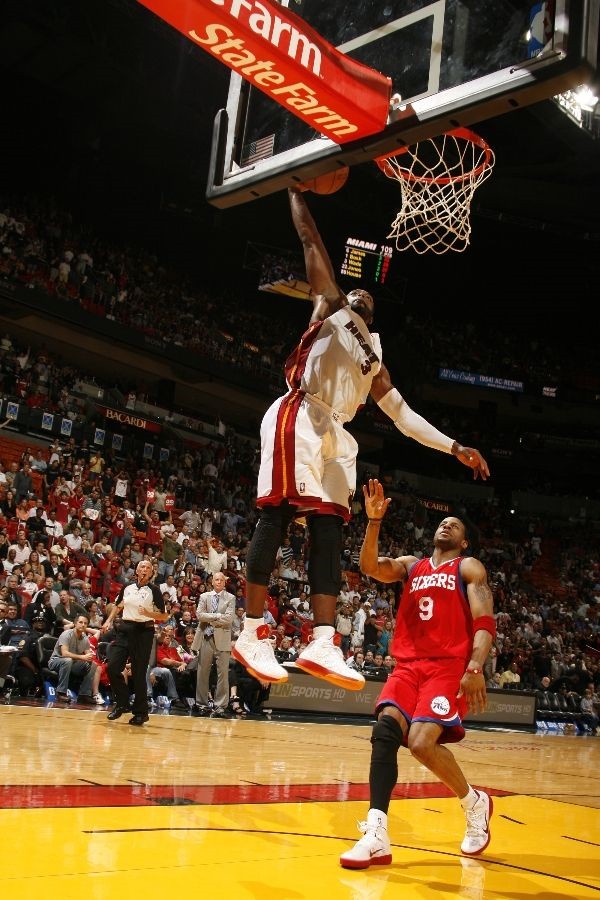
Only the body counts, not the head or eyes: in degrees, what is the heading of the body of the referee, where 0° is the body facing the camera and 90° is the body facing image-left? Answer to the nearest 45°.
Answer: approximately 0°

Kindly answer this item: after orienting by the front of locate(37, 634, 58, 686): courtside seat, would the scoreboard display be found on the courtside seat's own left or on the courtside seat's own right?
on the courtside seat's own left

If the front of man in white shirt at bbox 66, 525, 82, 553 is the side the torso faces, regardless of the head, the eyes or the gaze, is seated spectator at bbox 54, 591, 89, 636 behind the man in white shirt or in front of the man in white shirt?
in front

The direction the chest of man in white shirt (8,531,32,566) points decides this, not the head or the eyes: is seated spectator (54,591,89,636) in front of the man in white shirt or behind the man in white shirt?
in front

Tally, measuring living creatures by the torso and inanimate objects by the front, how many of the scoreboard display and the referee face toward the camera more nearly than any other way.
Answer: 2

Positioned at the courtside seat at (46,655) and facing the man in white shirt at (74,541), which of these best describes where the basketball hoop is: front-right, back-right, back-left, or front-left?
back-right

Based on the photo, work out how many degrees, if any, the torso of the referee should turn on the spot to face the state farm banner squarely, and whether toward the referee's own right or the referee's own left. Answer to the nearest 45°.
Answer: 0° — they already face it

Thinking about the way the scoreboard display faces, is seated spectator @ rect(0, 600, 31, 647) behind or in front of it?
in front
